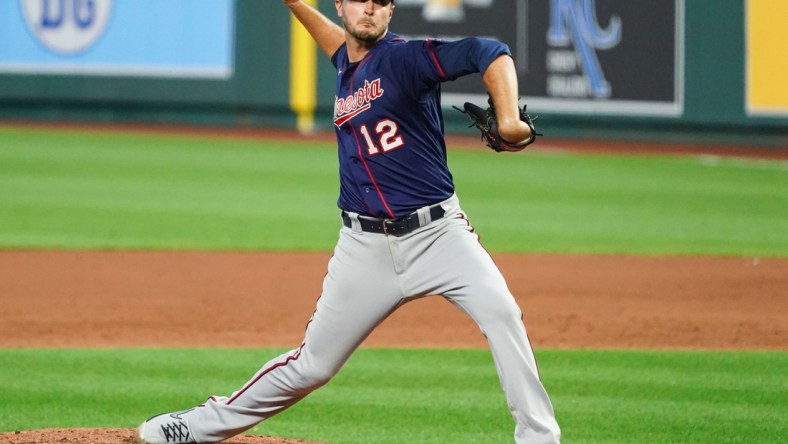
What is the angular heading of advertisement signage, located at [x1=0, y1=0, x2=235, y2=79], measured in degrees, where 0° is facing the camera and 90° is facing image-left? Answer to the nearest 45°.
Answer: approximately 0°

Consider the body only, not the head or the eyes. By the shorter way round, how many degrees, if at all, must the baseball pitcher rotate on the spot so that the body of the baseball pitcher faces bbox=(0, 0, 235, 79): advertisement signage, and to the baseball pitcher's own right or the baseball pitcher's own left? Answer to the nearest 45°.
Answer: approximately 180°

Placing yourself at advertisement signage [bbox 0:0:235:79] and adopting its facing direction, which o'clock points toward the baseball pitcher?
The baseball pitcher is roughly at 12 o'clock from the advertisement signage.

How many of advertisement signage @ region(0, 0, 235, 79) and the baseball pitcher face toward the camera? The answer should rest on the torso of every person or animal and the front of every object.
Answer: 2

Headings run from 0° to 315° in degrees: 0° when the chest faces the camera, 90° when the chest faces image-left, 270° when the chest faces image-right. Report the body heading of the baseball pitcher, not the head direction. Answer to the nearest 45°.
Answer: approximately 0°
